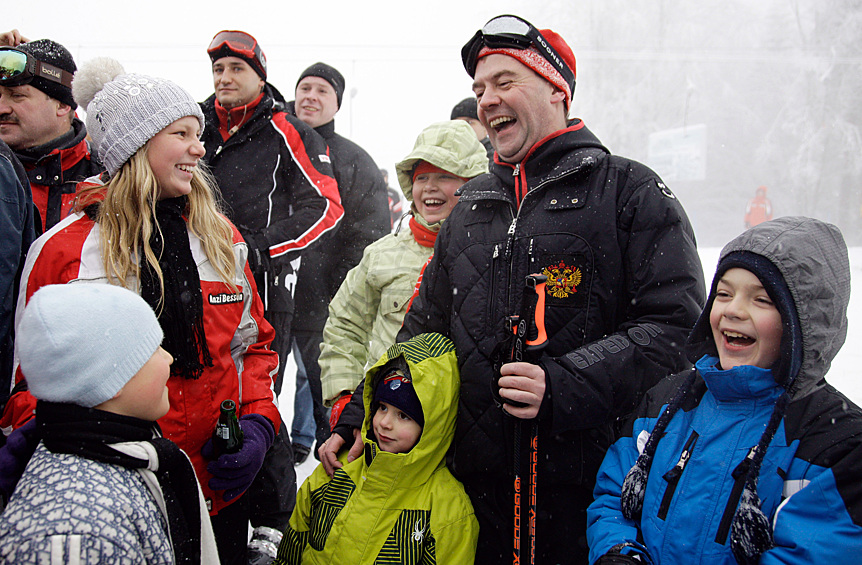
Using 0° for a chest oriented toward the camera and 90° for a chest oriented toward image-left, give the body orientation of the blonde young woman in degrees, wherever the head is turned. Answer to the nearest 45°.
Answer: approximately 315°

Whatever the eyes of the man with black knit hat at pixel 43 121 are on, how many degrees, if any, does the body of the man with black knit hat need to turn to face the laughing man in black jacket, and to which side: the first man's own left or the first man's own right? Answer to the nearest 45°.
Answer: approximately 90° to the first man's own left

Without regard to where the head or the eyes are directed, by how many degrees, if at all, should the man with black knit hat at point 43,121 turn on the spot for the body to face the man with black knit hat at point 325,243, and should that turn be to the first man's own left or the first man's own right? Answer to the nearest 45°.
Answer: approximately 180°

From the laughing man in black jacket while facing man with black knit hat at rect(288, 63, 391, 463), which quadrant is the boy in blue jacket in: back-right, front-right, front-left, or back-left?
back-right

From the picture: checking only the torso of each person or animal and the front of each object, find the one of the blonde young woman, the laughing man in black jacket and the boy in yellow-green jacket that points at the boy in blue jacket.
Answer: the blonde young woman

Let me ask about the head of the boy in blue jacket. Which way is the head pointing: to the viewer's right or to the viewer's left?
to the viewer's left

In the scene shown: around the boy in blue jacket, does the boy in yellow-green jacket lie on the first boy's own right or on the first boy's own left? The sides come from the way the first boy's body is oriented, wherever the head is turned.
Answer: on the first boy's own right

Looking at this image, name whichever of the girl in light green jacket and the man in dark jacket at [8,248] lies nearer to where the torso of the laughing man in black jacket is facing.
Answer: the man in dark jacket

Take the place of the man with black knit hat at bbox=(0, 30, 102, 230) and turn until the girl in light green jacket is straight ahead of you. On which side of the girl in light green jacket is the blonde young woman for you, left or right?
right

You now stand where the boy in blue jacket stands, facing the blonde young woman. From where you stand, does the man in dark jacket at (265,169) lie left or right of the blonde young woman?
right

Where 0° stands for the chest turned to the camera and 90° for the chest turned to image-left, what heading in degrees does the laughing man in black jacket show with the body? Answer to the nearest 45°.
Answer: approximately 45°
